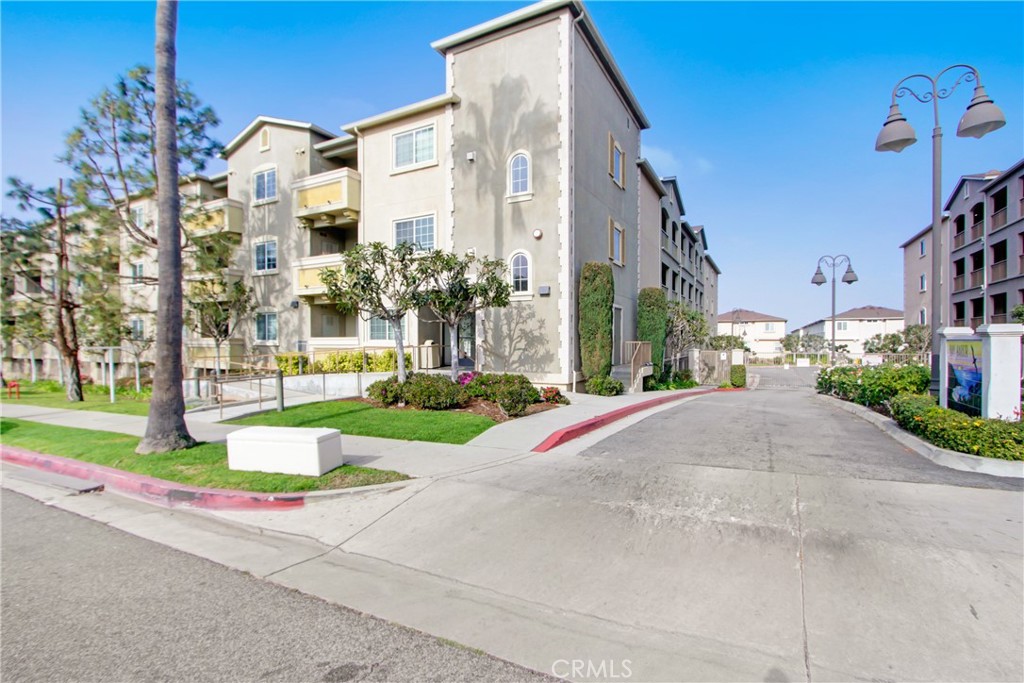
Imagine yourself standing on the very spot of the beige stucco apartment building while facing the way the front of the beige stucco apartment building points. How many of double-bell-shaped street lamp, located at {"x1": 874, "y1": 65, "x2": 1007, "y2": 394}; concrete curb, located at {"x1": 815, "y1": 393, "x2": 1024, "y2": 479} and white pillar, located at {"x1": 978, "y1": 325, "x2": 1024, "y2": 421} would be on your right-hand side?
0

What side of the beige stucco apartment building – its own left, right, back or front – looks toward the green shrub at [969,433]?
left

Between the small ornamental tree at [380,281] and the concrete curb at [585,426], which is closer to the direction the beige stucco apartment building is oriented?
the small ornamental tree

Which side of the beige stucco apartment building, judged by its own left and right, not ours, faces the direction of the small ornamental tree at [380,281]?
front

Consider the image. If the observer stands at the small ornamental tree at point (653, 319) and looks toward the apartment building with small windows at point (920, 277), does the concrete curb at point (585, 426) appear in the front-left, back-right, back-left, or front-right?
back-right

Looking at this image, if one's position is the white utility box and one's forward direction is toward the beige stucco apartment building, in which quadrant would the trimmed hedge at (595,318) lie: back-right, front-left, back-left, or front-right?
front-right

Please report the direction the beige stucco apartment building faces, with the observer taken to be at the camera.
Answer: facing the viewer and to the left of the viewer

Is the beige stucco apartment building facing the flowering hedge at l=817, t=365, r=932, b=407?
no

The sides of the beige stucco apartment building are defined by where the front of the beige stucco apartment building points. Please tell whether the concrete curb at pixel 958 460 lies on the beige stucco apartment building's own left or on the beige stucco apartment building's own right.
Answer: on the beige stucco apartment building's own left

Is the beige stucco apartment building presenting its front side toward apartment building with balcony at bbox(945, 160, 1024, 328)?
no

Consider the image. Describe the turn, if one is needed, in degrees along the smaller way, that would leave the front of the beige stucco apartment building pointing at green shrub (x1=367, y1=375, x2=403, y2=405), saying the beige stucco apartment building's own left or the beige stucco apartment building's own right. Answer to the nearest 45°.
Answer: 0° — it already faces it

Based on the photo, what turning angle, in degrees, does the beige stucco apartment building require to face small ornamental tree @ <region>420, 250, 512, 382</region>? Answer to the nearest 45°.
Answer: approximately 45° to its left

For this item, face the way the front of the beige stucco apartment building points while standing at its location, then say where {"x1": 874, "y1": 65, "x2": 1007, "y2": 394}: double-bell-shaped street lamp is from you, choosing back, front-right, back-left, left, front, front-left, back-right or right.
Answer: left
